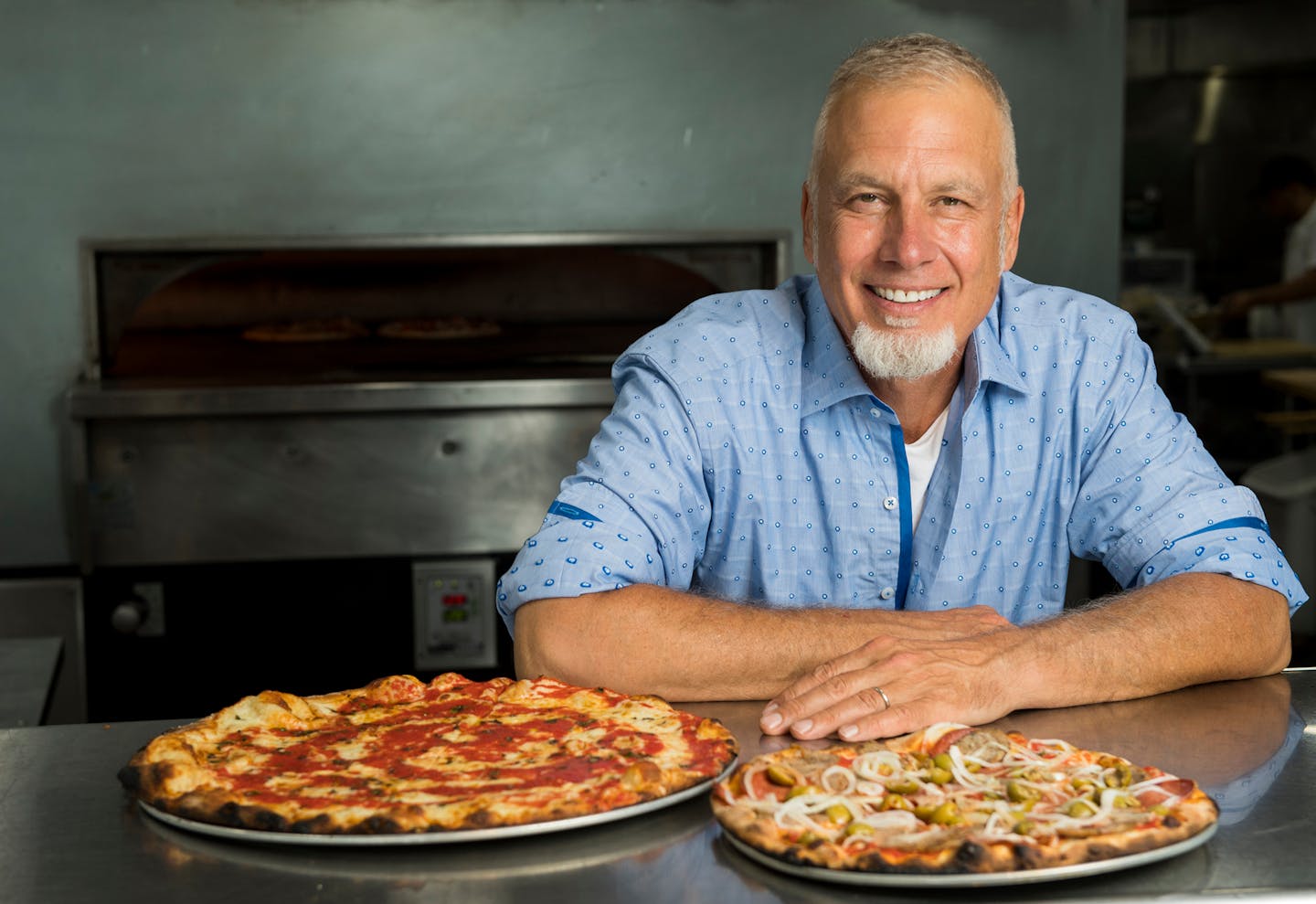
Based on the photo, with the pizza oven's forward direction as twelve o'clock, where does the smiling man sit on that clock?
The smiling man is roughly at 11 o'clock from the pizza oven.

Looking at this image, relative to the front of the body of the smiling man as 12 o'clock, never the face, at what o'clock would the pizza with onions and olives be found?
The pizza with onions and olives is roughly at 12 o'clock from the smiling man.

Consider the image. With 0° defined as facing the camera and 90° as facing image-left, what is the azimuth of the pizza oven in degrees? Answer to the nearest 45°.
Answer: approximately 0°

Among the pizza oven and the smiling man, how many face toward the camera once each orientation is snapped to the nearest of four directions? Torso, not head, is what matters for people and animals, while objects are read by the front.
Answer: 2

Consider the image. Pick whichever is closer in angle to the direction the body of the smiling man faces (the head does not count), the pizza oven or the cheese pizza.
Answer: the cheese pizza
